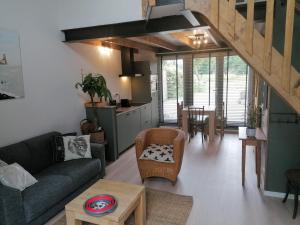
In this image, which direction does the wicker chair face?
toward the camera

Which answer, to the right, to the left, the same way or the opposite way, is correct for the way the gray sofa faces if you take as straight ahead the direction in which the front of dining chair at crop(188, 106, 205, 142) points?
to the right

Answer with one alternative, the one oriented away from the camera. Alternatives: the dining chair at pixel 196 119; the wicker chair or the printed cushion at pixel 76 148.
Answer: the dining chair

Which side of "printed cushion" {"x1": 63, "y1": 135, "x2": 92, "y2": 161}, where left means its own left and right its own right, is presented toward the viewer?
front

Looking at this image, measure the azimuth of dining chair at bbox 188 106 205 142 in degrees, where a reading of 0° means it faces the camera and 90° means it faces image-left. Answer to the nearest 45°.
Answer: approximately 180°

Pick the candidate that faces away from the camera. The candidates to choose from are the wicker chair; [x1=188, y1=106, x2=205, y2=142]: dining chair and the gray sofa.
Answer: the dining chair

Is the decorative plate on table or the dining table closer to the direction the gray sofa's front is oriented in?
the decorative plate on table

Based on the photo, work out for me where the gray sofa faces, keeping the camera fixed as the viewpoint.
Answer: facing the viewer and to the right of the viewer

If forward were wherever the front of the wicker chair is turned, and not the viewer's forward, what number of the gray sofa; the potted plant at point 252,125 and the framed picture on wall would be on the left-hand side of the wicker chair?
1

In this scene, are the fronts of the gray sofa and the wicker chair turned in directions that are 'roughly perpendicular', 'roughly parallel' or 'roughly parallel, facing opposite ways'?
roughly perpendicular

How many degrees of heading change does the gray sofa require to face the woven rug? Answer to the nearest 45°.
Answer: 0° — it already faces it

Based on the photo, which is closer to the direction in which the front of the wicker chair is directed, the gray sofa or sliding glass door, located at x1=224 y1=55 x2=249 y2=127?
the gray sofa

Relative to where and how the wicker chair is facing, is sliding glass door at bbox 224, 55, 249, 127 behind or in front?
behind

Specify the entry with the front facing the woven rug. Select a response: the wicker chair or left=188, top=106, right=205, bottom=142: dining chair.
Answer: the wicker chair

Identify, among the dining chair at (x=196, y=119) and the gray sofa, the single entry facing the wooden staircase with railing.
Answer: the gray sofa
